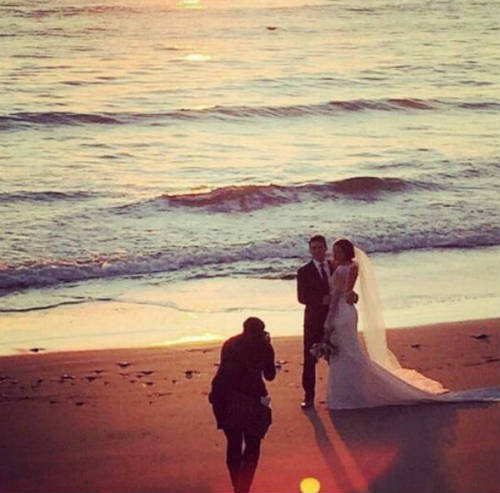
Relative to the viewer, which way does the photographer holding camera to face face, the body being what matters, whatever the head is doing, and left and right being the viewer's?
facing away from the viewer and to the right of the viewer

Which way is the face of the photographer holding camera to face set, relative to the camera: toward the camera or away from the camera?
away from the camera
